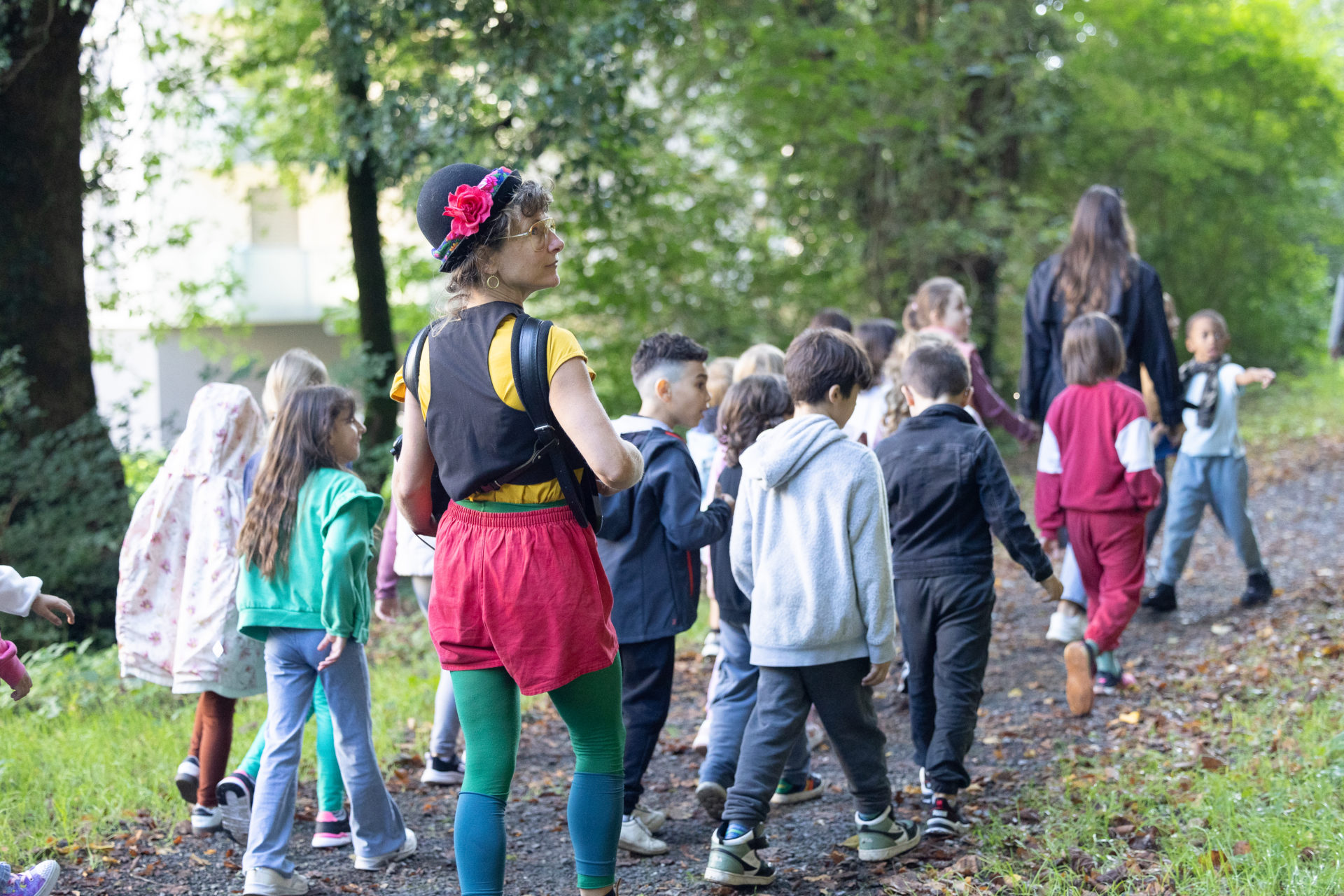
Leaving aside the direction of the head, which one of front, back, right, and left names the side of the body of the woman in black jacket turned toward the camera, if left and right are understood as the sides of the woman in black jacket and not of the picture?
back

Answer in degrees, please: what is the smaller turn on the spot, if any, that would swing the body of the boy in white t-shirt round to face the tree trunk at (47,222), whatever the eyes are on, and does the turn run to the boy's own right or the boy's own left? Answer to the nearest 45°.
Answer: approximately 90° to the boy's own right

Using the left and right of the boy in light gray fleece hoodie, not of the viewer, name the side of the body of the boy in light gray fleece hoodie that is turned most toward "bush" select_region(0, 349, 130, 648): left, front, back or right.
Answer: left

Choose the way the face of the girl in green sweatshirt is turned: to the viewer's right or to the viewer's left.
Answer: to the viewer's right

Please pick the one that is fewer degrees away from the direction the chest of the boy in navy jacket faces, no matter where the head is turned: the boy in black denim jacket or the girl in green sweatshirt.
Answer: the boy in black denim jacket

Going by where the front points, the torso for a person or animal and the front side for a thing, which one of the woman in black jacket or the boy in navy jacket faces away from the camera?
the woman in black jacket

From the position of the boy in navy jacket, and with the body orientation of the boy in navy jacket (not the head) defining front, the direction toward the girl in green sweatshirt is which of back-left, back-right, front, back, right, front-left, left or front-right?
back

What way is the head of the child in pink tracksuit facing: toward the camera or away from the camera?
away from the camera

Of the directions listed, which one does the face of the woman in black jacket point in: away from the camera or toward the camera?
away from the camera

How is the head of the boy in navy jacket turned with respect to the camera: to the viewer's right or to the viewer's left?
to the viewer's right

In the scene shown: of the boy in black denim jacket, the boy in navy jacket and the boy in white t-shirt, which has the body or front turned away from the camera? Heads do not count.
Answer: the boy in black denim jacket

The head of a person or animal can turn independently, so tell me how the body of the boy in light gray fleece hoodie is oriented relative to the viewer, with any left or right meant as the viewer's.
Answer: facing away from the viewer and to the right of the viewer

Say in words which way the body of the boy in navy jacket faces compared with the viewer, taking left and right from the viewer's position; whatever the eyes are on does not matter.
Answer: facing to the right of the viewer

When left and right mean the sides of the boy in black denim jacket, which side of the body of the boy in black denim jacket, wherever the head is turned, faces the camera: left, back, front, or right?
back
